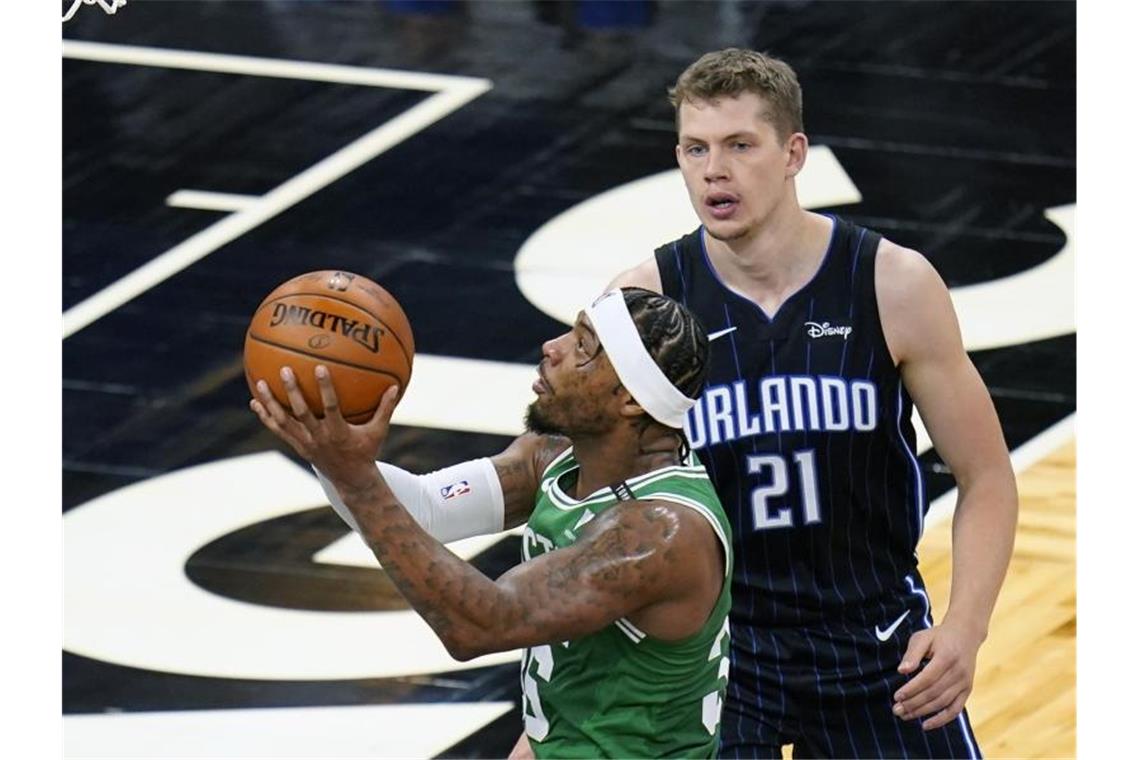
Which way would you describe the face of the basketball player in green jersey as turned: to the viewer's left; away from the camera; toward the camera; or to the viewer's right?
to the viewer's left

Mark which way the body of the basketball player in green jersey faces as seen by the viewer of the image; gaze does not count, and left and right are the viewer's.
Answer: facing to the left of the viewer
